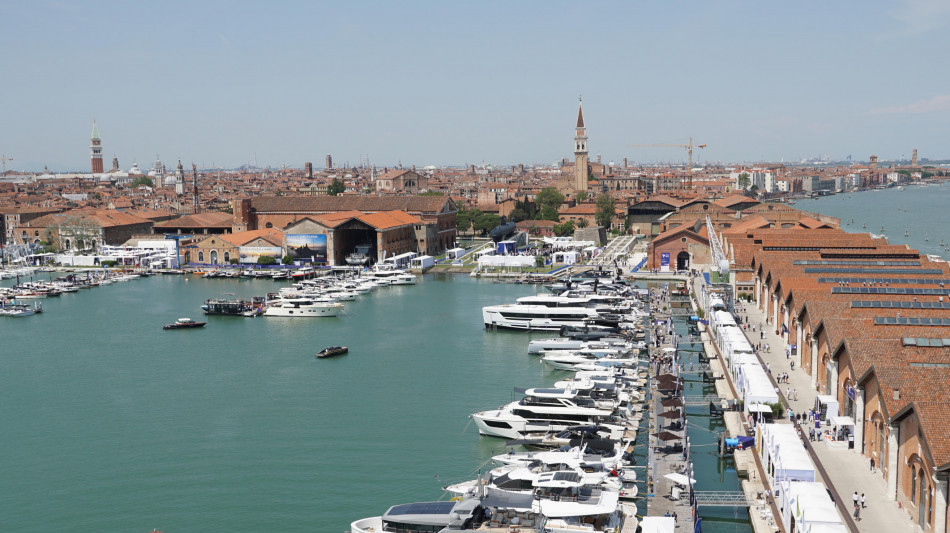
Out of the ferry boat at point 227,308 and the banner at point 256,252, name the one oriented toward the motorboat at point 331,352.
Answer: the banner

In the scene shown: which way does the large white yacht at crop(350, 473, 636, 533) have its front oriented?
to the viewer's left

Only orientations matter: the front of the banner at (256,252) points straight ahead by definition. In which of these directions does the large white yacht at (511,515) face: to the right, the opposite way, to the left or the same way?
to the right

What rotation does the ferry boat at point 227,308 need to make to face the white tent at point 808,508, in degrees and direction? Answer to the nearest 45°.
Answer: approximately 90° to its left

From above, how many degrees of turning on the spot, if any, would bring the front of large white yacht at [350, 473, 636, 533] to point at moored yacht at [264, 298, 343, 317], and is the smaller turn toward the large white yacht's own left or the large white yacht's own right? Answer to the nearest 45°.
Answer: approximately 90° to the large white yacht's own right

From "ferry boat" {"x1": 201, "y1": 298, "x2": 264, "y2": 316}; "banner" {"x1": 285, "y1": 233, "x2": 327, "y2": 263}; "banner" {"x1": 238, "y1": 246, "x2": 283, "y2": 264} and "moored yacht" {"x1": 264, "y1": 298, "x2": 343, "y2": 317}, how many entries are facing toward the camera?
2
